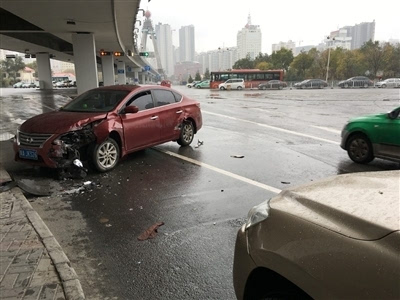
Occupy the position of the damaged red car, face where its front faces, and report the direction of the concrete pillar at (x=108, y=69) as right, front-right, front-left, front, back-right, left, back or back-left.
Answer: back-right

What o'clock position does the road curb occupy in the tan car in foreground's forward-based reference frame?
The road curb is roughly at 11 o'clock from the tan car in foreground.

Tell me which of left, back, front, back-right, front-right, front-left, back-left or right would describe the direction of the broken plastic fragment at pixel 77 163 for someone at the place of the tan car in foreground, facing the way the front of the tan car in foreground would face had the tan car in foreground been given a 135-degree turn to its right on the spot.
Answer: back-left

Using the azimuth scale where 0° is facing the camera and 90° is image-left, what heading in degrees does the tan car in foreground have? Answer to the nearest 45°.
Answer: approximately 135°

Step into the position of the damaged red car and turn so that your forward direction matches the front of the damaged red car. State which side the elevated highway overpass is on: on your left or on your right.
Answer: on your right

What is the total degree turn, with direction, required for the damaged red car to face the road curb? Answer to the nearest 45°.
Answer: approximately 45° to its left

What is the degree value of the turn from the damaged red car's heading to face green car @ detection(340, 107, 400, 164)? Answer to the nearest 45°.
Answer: approximately 135° to its left

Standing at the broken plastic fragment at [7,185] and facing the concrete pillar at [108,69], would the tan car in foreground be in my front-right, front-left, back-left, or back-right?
back-right

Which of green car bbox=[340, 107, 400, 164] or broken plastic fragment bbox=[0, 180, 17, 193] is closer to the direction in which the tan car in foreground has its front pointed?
the broken plastic fragment

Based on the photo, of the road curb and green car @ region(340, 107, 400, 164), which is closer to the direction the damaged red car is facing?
the road curb

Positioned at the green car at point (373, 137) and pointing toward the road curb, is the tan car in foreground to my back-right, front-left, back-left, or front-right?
front-left

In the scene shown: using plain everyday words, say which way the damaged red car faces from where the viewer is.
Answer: facing the viewer and to the left of the viewer

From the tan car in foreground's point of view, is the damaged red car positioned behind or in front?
in front

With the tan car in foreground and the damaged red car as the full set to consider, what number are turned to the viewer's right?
0

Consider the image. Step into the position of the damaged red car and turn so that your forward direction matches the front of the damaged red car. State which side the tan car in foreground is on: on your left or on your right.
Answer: on your left
